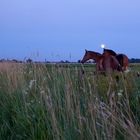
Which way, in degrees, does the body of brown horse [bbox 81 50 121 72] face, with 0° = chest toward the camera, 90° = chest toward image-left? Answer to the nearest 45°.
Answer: approximately 90°

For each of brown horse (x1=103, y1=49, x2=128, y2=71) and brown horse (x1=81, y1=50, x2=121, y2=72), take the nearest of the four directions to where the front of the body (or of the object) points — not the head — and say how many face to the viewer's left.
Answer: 2

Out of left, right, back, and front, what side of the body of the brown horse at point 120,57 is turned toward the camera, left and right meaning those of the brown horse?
left
